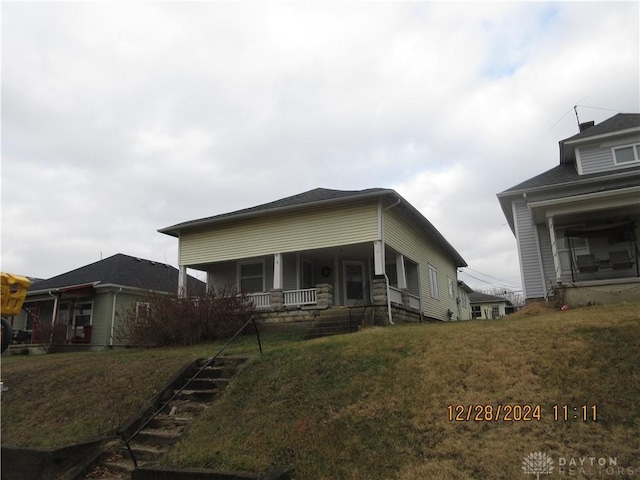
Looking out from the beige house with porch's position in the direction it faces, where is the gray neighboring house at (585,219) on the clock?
The gray neighboring house is roughly at 8 o'clock from the beige house with porch.

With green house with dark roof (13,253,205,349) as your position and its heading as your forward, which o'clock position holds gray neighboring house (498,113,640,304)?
gray neighboring house (498,113,640,304) is roughly at 9 o'clock from green house with dark roof (13,253,205,349).

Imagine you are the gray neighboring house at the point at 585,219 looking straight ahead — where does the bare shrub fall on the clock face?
The bare shrub is roughly at 2 o'clock from the gray neighboring house.

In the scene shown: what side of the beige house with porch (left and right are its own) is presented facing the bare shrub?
front

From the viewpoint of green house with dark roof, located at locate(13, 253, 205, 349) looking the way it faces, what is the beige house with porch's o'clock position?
The beige house with porch is roughly at 9 o'clock from the green house with dark roof.

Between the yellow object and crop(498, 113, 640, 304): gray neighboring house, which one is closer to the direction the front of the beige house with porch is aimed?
the yellow object

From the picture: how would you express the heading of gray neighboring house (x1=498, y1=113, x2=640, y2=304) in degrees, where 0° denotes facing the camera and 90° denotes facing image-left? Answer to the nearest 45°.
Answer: approximately 0°

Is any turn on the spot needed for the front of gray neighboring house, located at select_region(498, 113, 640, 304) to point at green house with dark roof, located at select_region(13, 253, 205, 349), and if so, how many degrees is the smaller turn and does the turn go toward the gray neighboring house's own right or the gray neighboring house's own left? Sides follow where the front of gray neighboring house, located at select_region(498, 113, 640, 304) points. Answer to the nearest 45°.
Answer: approximately 90° to the gray neighboring house's own right

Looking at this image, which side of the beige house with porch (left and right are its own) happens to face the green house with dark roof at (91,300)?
right

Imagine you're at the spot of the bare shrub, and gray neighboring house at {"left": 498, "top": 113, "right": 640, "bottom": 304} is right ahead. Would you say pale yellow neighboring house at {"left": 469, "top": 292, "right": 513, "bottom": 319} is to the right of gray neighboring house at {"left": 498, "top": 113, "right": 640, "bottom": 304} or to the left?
left
